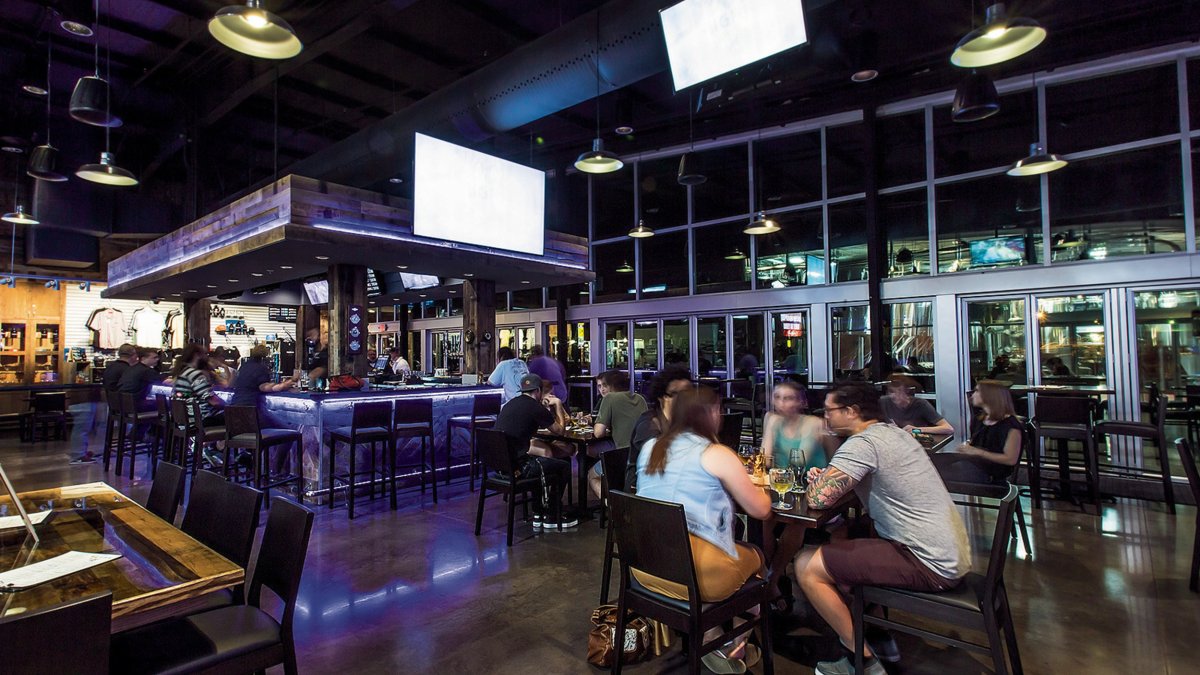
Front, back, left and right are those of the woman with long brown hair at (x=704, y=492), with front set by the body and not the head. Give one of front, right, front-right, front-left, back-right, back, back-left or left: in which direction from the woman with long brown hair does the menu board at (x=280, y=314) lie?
left

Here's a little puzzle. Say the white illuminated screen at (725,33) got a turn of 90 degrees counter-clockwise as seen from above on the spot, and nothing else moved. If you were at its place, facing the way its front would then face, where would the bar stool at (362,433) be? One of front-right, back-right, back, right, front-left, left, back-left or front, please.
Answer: back-right

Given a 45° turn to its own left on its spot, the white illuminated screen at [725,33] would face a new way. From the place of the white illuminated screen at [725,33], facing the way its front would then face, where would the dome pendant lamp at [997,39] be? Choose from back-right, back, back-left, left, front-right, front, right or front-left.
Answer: left

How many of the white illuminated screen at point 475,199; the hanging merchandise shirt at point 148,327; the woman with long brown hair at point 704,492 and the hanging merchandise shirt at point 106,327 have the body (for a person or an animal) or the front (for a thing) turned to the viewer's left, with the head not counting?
0

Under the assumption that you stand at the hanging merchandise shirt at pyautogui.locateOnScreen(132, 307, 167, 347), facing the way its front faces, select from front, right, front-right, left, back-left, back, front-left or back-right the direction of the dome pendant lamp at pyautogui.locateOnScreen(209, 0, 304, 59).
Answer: front

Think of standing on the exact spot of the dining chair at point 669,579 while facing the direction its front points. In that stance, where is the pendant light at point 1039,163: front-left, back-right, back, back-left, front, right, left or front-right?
front

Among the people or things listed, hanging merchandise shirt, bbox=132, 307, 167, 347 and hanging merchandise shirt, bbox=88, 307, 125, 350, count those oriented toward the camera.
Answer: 2

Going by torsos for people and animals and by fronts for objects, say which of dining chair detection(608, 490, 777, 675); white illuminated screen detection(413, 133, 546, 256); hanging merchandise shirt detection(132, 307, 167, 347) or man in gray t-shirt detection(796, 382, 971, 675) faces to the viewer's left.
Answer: the man in gray t-shirt

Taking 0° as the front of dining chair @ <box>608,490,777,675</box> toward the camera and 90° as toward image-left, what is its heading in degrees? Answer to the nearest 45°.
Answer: approximately 225°

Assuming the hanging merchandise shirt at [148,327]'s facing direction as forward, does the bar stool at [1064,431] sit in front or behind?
in front

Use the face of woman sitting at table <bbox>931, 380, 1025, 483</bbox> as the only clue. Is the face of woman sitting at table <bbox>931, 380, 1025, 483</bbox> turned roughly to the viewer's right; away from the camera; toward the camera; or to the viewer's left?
to the viewer's left

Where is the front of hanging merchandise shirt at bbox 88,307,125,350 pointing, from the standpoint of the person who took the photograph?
facing the viewer

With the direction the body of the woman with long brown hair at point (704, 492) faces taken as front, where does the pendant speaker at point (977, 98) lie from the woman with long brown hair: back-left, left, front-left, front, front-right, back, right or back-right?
front

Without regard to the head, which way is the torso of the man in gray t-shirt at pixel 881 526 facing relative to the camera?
to the viewer's left

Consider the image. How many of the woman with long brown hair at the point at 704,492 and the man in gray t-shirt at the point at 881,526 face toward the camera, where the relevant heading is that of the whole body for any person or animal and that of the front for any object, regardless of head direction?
0
